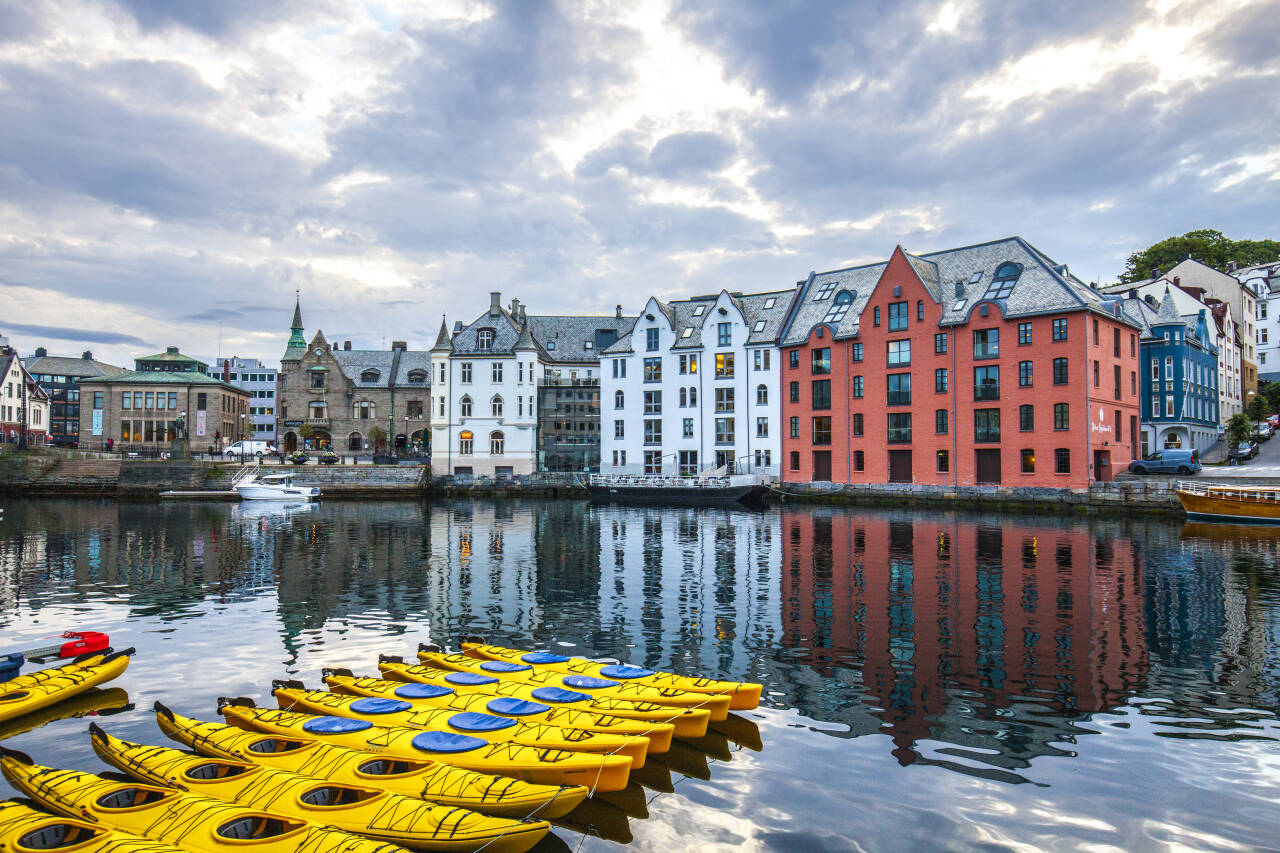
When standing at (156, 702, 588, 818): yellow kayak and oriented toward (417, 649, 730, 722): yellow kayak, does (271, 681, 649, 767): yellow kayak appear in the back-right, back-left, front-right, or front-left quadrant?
front-left

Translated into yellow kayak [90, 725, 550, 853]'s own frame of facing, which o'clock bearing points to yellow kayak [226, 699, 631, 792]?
yellow kayak [226, 699, 631, 792] is roughly at 9 o'clock from yellow kayak [90, 725, 550, 853].

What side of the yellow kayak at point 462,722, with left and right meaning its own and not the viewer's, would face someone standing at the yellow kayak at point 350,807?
right

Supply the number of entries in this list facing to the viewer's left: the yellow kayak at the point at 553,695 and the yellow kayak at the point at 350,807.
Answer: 0

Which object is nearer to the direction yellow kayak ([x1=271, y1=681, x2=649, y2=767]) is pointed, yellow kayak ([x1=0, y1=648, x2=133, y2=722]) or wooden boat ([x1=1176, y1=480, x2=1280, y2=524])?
the wooden boat

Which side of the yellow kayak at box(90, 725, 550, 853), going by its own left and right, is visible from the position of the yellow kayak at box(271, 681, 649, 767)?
left

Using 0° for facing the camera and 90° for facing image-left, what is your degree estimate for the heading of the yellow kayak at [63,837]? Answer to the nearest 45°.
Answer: approximately 315°
